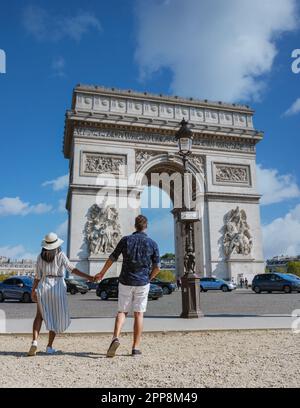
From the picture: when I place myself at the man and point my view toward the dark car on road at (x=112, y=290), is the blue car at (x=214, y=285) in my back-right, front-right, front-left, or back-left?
front-right

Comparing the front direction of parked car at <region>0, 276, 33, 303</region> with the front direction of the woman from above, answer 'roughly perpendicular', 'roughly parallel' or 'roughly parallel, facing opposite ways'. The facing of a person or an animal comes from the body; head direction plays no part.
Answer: roughly perpendicular

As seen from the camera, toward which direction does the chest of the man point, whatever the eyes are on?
away from the camera

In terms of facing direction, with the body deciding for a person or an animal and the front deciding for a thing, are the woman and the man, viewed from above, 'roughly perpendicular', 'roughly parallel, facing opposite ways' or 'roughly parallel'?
roughly parallel

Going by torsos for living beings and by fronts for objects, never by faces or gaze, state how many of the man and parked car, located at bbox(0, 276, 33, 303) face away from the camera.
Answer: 1

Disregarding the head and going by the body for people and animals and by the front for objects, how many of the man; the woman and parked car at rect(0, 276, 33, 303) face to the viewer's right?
1

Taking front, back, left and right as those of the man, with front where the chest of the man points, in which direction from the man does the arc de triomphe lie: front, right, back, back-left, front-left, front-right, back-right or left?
front

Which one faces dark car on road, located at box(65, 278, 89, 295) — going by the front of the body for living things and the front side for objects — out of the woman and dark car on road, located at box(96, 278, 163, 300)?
the woman

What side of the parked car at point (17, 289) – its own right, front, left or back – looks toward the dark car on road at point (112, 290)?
front

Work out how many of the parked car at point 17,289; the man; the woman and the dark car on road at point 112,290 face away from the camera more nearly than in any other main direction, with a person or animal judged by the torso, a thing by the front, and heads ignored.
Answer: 2

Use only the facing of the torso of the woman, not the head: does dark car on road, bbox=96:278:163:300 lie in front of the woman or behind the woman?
in front

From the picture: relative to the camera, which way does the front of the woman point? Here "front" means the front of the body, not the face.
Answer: away from the camera

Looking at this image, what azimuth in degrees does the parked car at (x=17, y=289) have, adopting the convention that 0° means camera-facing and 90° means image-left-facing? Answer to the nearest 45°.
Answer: approximately 270°

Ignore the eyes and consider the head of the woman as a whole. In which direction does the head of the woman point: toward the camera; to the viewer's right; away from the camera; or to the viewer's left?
away from the camera

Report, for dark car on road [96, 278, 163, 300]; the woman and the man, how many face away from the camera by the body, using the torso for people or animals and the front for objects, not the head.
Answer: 2

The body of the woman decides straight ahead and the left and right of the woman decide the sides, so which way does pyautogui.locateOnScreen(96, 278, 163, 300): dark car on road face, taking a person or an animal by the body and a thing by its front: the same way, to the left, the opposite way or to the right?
to the right

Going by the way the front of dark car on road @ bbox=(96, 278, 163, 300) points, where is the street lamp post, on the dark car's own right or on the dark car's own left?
on the dark car's own right

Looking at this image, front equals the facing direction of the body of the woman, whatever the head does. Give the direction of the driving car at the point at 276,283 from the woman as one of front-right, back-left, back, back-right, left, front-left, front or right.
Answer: front-right

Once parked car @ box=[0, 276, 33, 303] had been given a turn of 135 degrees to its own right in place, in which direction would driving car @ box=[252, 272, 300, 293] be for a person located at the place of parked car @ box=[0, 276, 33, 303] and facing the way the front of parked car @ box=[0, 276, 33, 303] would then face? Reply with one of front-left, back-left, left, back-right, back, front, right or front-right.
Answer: back-left

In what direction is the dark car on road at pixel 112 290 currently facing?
to the viewer's right
